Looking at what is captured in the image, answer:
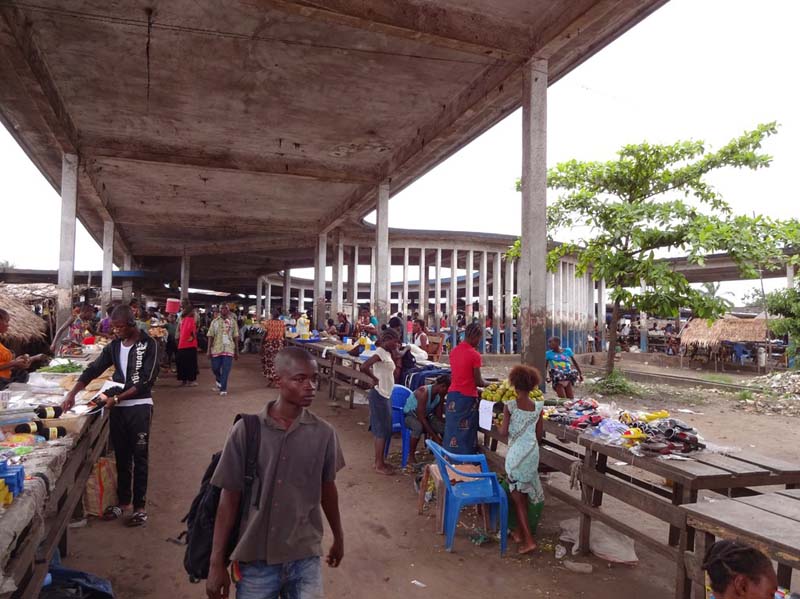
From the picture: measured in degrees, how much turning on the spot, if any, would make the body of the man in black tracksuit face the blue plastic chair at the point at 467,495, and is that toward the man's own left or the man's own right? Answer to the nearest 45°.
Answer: approximately 90° to the man's own left

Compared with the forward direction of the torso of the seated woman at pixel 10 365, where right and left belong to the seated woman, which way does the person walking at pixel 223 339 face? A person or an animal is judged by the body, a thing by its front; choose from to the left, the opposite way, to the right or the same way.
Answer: to the right

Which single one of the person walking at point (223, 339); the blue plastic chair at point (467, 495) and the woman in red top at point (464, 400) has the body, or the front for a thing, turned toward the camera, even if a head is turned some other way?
the person walking

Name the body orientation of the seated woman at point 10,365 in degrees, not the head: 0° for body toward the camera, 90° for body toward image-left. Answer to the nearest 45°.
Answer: approximately 270°

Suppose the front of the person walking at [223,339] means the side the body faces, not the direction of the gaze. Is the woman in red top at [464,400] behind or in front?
in front

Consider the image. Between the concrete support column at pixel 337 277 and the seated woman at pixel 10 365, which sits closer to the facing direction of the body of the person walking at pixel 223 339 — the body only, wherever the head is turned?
the seated woman

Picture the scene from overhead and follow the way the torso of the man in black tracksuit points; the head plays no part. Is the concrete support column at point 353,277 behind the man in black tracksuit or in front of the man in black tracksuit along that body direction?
behind

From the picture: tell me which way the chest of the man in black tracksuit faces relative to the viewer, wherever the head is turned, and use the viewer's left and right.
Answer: facing the viewer and to the left of the viewer

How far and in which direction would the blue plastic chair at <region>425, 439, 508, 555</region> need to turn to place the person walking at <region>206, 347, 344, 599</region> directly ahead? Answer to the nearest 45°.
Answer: approximately 90° to its right

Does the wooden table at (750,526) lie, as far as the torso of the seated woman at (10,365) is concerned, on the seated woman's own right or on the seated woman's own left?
on the seated woman's own right

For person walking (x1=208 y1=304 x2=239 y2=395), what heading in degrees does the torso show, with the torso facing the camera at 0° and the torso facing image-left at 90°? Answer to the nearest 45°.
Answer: approximately 0°
